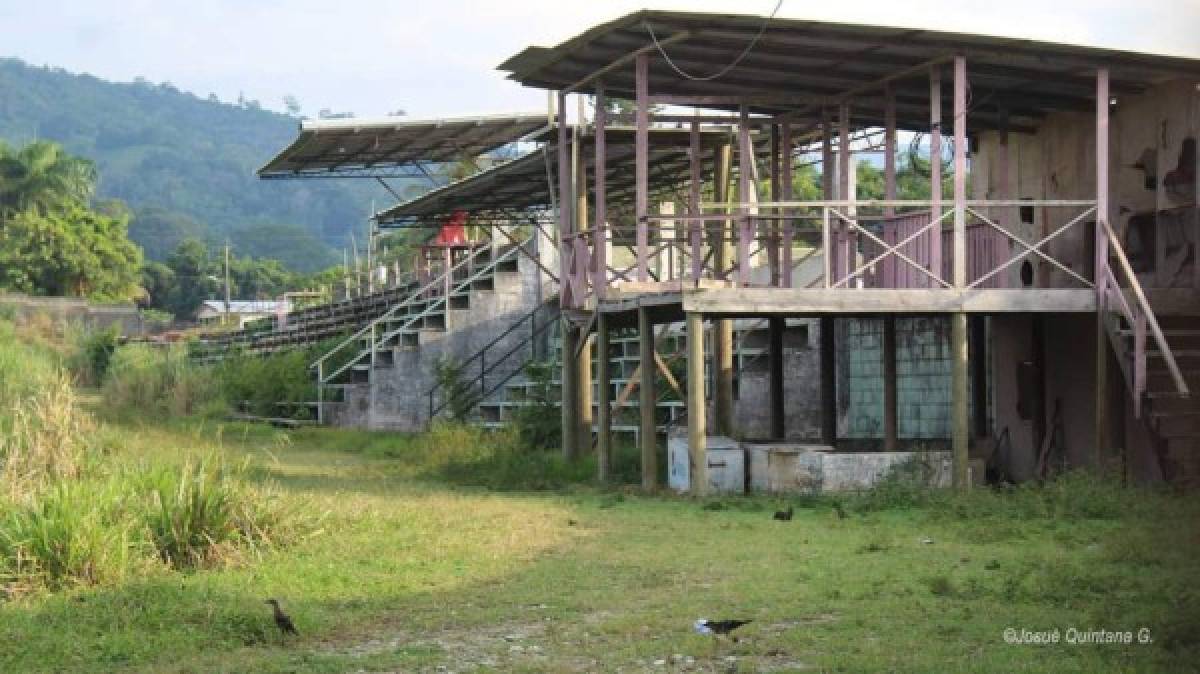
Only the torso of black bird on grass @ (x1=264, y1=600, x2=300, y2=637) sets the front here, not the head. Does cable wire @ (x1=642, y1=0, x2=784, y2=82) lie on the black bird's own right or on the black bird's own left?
on the black bird's own right

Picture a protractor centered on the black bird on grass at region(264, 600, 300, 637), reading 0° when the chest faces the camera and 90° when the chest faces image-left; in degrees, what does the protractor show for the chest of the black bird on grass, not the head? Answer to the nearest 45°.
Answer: approximately 90°

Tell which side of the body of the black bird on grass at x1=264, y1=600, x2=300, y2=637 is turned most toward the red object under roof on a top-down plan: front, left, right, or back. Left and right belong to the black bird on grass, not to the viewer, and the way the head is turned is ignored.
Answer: right
